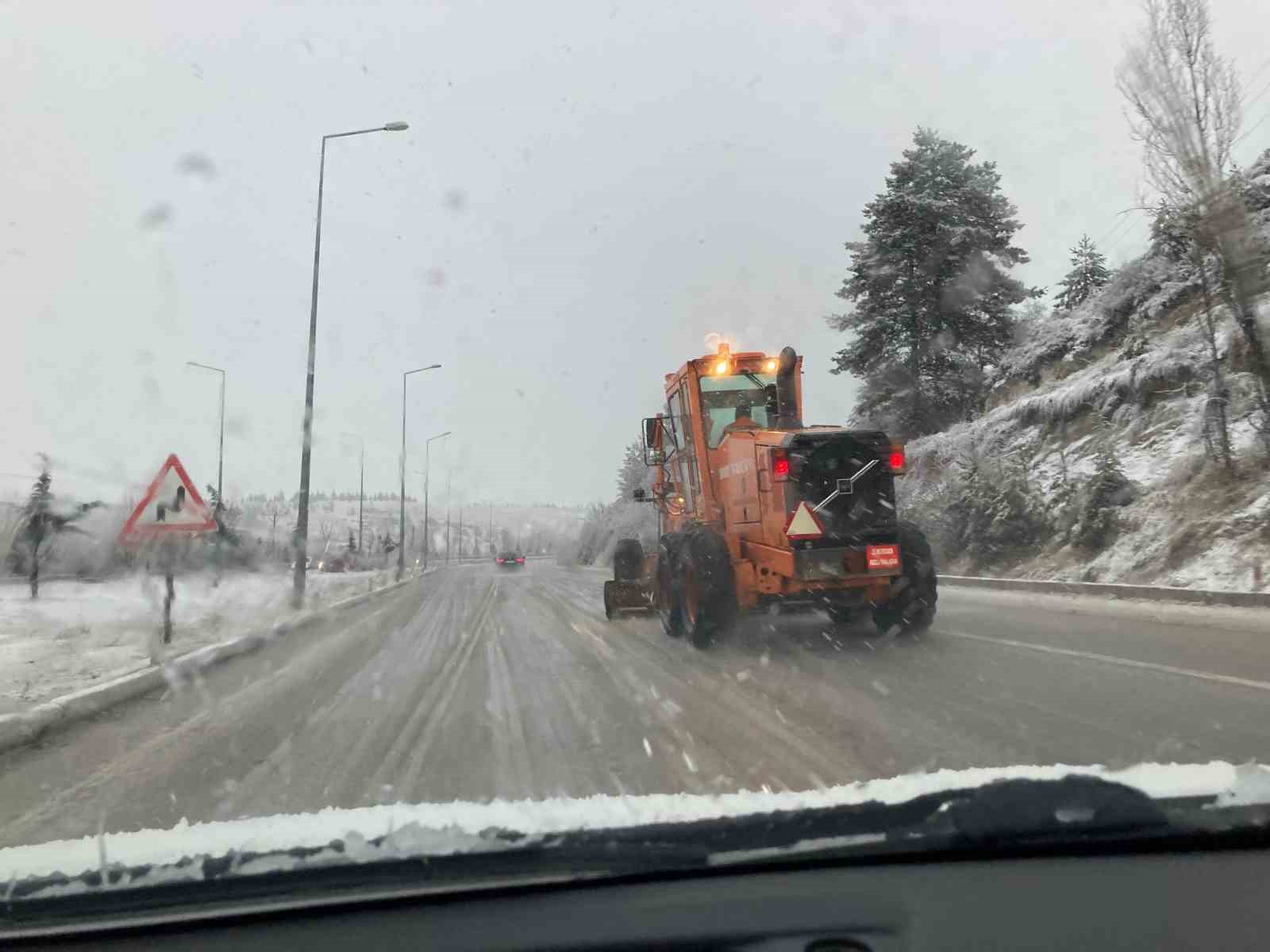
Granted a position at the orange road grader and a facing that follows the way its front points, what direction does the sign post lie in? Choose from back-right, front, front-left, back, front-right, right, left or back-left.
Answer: front-left

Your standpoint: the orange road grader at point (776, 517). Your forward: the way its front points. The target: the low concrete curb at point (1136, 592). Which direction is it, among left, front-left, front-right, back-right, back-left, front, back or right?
right

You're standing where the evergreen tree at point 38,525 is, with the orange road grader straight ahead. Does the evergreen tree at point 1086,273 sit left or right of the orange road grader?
left

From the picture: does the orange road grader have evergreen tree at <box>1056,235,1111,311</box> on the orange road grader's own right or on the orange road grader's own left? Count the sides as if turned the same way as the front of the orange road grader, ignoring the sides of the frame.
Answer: on the orange road grader's own right

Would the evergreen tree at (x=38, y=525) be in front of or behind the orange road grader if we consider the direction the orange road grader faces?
in front

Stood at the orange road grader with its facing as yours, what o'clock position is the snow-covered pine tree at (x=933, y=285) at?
The snow-covered pine tree is roughly at 2 o'clock from the orange road grader.

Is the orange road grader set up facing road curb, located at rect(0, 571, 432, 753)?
no

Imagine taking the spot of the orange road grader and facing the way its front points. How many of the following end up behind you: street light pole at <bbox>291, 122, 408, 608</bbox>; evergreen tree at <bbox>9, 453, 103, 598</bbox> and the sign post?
0

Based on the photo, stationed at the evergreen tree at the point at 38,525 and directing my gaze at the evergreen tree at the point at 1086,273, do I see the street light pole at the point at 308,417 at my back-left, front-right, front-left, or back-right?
front-right

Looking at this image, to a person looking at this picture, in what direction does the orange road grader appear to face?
facing away from the viewer and to the left of the viewer
